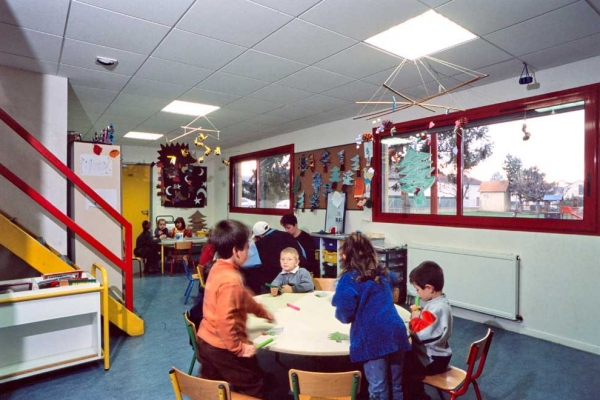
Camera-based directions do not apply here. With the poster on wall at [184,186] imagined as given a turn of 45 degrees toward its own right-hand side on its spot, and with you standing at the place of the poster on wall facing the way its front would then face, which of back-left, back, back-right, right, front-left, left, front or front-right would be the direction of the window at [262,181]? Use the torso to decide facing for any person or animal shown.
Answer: left

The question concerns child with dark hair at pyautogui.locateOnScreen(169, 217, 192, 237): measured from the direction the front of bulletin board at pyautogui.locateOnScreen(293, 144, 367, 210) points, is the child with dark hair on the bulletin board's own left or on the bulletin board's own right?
on the bulletin board's own right

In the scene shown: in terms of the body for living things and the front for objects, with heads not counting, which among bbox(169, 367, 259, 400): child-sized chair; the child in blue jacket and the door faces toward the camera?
the door

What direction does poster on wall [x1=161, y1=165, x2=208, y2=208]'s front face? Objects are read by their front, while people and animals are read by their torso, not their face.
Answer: toward the camera

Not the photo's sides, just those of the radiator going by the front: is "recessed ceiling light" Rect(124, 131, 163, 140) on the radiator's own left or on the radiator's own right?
on the radiator's own right

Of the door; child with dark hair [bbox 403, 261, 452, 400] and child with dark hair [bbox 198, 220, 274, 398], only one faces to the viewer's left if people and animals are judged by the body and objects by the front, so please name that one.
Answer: child with dark hair [bbox 403, 261, 452, 400]

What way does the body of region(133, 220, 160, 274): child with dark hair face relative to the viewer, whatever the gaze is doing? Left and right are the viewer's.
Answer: facing away from the viewer and to the right of the viewer

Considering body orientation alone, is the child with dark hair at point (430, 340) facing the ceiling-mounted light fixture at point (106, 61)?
yes

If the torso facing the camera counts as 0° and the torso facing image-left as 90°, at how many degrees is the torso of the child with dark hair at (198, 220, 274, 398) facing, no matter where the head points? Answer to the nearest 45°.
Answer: approximately 225°

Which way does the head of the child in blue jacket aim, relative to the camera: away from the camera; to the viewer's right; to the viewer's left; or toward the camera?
away from the camera

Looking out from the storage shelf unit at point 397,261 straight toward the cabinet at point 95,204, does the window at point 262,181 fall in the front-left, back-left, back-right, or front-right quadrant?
front-right

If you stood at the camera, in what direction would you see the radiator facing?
facing the viewer and to the left of the viewer

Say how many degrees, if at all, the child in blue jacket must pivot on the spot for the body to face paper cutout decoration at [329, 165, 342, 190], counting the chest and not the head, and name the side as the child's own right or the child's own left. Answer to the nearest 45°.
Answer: approximately 45° to the child's own right

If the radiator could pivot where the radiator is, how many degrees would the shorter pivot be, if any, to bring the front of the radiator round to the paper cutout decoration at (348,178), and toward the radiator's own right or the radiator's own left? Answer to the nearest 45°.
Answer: approximately 90° to the radiator's own right

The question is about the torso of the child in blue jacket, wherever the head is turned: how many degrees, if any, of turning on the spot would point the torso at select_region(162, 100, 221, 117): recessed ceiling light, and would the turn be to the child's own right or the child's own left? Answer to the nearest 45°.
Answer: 0° — they already face it

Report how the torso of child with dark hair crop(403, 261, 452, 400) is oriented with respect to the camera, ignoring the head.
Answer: to the viewer's left

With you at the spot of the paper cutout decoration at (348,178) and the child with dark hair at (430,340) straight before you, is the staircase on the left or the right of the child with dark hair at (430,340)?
right
